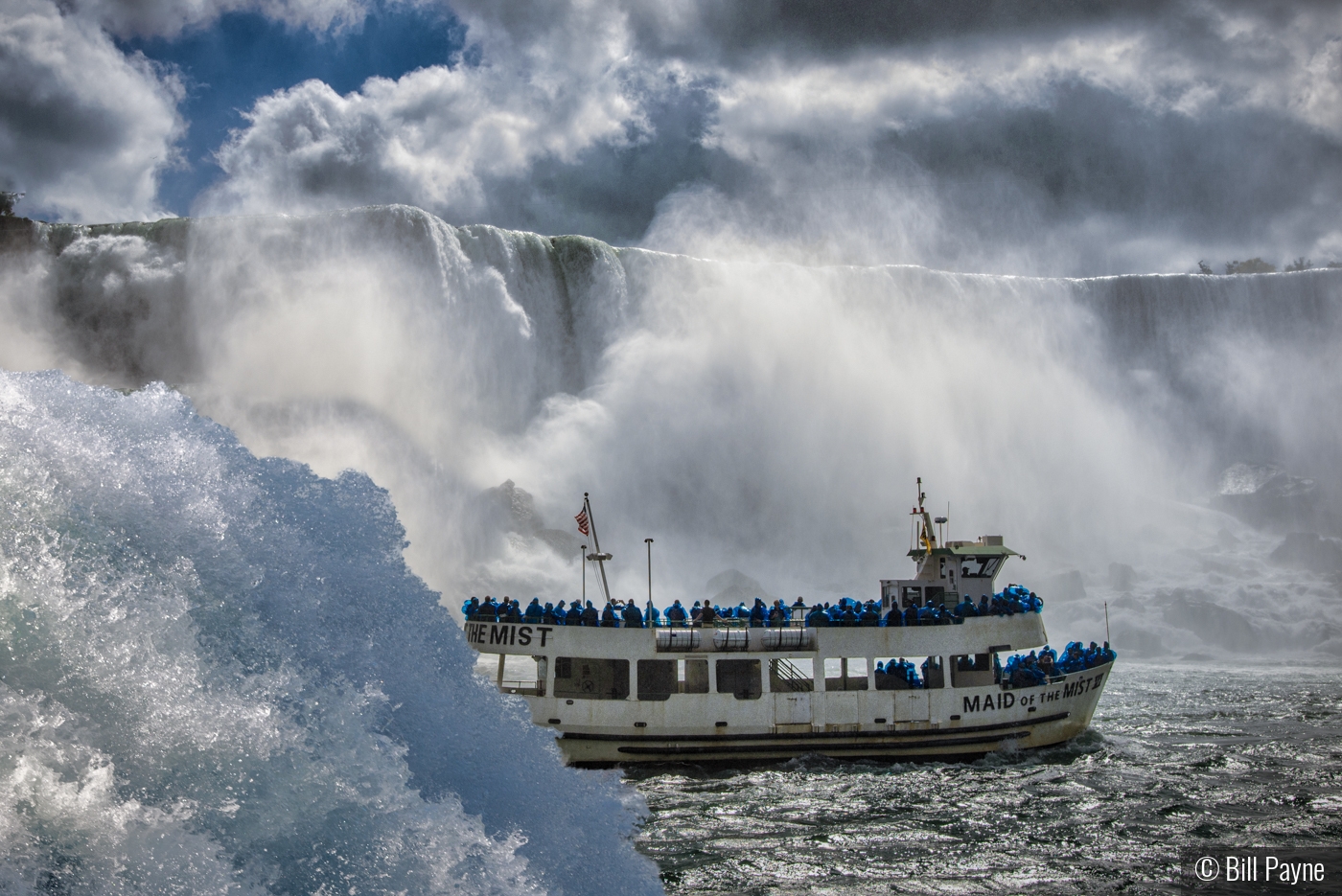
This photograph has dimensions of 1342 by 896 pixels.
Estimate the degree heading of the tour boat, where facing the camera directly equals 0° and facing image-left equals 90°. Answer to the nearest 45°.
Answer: approximately 270°
